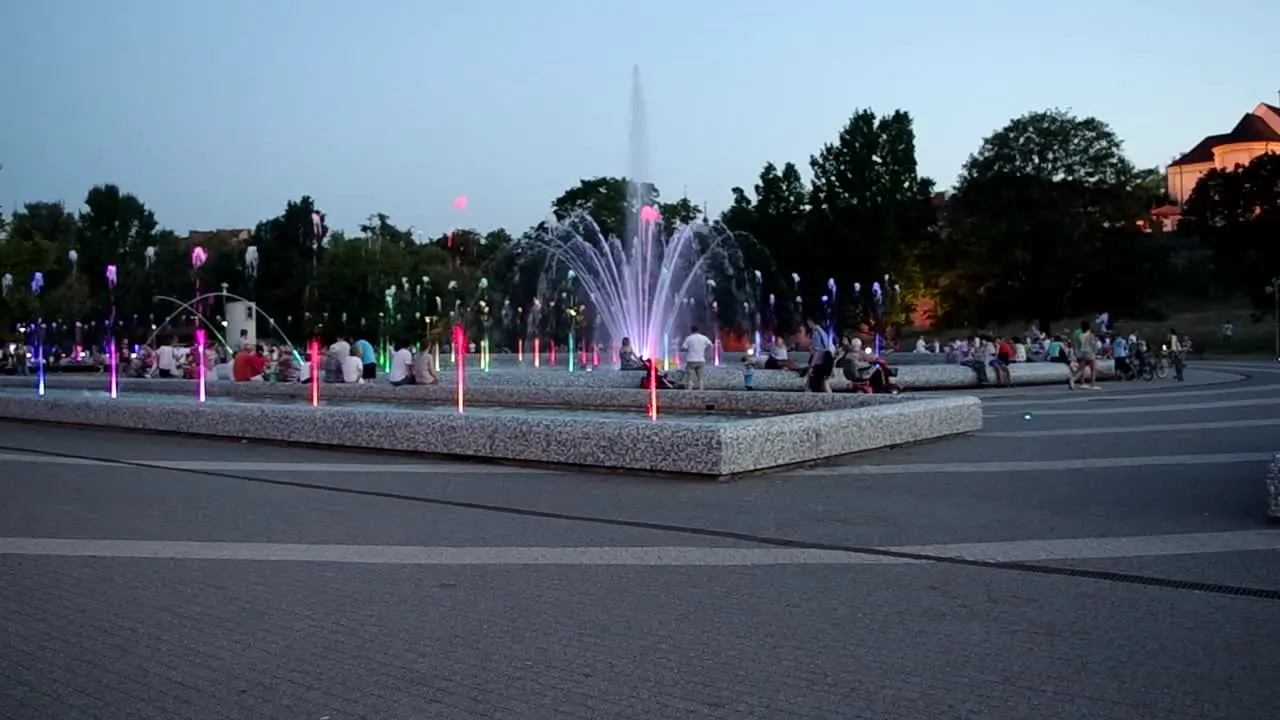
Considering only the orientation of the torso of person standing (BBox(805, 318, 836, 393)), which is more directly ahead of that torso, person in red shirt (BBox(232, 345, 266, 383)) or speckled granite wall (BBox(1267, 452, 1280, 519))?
the person in red shirt

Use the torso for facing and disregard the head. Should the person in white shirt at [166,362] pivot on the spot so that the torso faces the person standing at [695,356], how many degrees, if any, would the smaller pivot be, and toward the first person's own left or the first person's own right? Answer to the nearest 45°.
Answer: approximately 135° to the first person's own right

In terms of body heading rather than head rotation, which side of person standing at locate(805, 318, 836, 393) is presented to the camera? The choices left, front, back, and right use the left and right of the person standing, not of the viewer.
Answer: left

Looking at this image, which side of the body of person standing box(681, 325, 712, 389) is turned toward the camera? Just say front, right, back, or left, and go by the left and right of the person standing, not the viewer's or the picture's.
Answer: back

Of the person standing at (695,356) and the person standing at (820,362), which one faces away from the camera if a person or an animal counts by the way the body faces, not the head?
the person standing at (695,356)

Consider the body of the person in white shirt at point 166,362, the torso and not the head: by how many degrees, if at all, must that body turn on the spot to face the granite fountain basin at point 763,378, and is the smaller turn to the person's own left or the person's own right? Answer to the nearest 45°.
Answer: approximately 135° to the person's own right

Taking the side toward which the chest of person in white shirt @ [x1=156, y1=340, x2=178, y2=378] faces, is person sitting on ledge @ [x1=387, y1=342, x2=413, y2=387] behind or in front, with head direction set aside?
behind

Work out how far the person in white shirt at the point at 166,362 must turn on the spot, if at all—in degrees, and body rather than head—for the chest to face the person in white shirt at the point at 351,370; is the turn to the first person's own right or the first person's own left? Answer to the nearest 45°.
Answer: approximately 135° to the first person's own right

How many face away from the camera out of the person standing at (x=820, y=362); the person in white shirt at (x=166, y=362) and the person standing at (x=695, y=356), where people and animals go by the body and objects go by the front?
2

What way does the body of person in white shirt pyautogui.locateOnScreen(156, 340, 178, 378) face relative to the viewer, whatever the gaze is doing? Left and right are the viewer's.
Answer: facing away from the viewer

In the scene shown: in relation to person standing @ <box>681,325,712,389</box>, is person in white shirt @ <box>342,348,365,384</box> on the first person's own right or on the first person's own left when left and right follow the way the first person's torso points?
on the first person's own left
